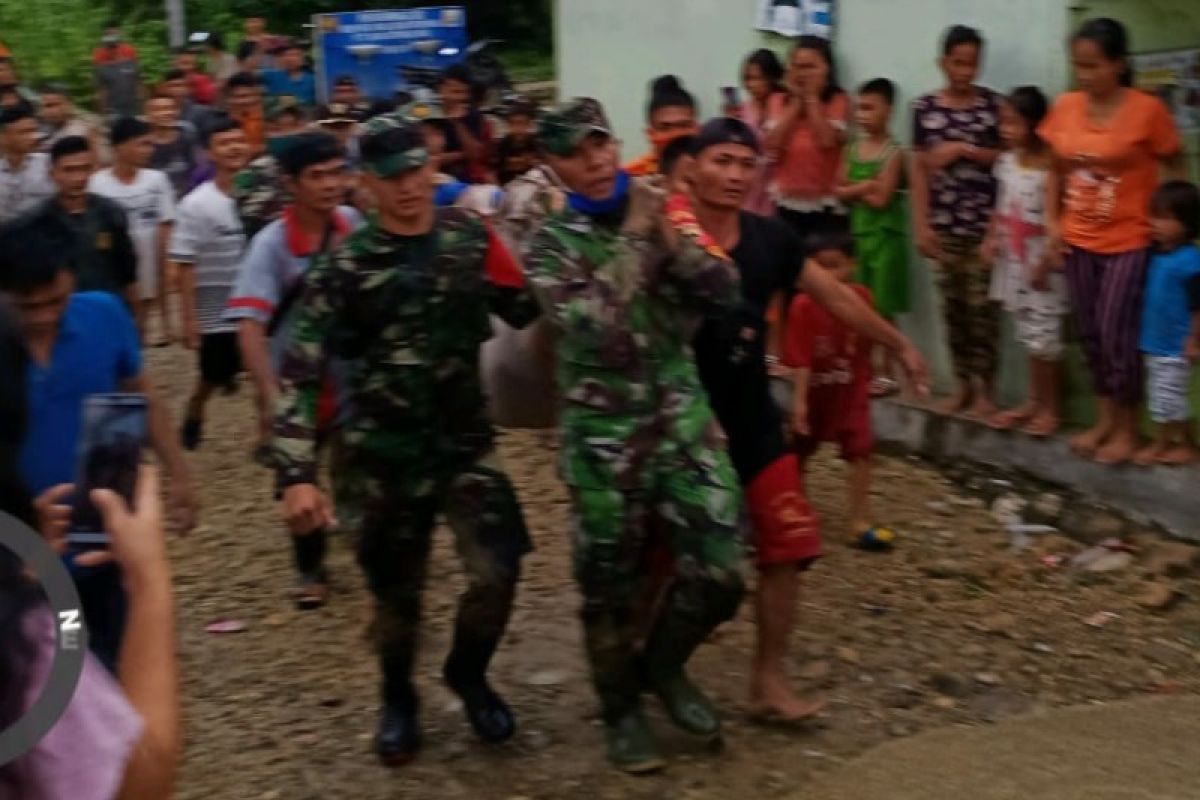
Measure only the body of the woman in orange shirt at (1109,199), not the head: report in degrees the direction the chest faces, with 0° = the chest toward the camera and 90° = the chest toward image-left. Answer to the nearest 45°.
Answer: approximately 45°

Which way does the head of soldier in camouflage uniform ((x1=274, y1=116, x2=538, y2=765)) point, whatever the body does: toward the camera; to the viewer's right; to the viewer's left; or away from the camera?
toward the camera

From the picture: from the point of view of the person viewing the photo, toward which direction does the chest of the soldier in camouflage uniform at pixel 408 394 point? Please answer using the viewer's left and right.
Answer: facing the viewer

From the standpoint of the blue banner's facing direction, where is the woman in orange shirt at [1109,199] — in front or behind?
in front

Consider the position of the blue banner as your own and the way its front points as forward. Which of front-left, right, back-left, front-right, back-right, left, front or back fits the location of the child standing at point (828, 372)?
front

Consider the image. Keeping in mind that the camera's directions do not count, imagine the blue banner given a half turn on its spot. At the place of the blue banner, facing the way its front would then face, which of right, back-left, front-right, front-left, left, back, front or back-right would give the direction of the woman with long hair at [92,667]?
back

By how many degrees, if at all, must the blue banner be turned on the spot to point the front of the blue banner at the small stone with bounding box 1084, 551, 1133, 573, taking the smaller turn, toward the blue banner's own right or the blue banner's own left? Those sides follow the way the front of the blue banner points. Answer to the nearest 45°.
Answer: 0° — it already faces it

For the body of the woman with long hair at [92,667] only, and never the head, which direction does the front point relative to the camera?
away from the camera

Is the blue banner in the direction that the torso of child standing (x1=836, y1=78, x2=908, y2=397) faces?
no

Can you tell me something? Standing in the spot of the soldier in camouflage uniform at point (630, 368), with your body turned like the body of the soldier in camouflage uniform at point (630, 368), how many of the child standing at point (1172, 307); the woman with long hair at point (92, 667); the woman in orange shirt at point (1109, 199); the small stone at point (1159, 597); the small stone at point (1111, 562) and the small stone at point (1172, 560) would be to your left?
5

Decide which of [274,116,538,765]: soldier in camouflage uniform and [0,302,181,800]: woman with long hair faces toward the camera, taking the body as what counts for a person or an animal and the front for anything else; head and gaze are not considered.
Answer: the soldier in camouflage uniform

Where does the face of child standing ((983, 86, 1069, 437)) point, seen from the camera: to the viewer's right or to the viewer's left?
to the viewer's left

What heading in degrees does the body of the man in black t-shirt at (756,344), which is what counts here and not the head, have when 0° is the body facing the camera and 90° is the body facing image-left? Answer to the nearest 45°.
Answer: approximately 315°

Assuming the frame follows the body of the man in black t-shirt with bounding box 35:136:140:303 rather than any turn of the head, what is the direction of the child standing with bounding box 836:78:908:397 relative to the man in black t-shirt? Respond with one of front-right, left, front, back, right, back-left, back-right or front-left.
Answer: left

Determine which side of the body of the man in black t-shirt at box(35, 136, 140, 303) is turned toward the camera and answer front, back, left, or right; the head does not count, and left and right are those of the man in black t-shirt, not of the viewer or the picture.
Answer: front

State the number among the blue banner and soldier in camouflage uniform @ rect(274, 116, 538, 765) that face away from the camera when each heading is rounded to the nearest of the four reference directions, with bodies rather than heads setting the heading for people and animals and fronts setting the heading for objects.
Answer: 0

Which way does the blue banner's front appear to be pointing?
toward the camera
